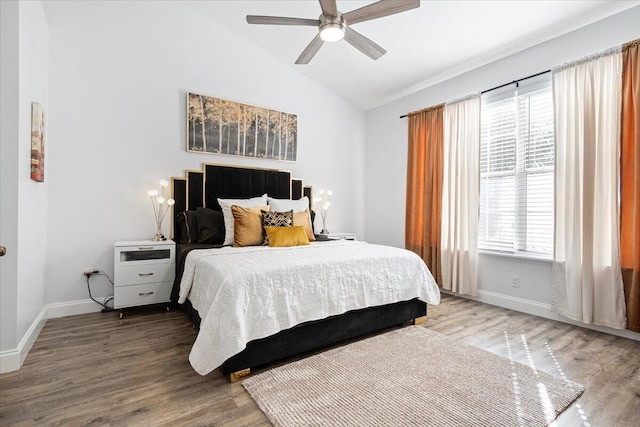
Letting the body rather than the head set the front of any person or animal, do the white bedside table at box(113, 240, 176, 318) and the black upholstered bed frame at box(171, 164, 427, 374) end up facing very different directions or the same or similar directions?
same or similar directions

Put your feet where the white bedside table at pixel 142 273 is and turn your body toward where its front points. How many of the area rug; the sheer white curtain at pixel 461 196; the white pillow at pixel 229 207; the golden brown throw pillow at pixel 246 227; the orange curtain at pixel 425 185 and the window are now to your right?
0

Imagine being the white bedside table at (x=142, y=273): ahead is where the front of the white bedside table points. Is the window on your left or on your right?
on your left

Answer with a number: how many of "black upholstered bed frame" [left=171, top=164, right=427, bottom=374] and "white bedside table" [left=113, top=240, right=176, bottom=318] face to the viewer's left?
0

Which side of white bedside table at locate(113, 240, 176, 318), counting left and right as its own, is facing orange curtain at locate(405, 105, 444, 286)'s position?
left

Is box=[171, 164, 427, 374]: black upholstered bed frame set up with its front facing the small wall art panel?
no

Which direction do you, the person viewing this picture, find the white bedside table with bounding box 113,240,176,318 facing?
facing the viewer

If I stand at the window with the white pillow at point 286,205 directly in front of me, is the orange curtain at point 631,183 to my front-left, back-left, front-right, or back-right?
back-left

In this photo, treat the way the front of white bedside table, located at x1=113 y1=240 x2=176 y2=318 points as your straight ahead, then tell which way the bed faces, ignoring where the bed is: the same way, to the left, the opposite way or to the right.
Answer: the same way

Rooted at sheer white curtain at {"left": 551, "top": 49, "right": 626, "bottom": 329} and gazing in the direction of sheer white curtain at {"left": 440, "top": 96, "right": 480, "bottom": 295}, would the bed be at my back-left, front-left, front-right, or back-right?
front-left

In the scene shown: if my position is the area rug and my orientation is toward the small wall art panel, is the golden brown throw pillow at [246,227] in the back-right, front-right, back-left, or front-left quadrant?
front-right

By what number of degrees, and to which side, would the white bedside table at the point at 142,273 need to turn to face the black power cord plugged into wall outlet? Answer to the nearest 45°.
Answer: approximately 135° to its right

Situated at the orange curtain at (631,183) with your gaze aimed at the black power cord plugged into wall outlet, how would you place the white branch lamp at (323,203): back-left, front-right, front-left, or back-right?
front-right

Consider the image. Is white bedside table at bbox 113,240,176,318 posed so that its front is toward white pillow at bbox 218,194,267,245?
no

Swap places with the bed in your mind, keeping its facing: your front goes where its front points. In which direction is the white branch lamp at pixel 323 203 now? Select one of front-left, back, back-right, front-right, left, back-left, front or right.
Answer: back-left

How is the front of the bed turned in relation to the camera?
facing the viewer and to the right of the viewer

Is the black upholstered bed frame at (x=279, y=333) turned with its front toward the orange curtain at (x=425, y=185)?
no

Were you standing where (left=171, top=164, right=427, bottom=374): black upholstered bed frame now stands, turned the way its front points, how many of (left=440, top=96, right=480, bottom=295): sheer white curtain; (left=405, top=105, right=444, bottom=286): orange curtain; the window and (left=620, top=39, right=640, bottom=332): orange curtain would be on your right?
0

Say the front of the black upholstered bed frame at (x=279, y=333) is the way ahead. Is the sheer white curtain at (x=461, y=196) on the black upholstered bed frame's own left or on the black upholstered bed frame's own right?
on the black upholstered bed frame's own left

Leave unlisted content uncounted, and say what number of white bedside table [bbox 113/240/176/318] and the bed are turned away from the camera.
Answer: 0

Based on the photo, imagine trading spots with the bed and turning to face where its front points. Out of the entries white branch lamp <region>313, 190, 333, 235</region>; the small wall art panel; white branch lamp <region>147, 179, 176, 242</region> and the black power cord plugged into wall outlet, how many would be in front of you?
0
